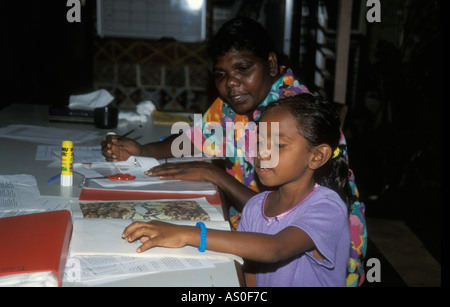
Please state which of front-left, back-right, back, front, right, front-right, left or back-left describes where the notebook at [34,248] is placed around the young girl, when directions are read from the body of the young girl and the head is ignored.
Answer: front

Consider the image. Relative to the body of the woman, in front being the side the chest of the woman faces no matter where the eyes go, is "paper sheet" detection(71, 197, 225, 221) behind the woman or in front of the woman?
in front

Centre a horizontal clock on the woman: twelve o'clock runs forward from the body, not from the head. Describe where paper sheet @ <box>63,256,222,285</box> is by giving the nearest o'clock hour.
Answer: The paper sheet is roughly at 11 o'clock from the woman.

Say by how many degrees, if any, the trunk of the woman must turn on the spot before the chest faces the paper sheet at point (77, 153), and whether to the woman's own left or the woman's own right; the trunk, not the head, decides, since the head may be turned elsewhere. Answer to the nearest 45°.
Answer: approximately 45° to the woman's own right

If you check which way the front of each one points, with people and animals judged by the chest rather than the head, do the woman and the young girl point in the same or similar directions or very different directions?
same or similar directions

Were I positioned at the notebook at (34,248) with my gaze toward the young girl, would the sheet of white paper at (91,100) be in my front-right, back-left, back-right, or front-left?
front-left

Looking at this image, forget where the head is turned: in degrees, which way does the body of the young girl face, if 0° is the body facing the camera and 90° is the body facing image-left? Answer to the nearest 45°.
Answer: approximately 45°

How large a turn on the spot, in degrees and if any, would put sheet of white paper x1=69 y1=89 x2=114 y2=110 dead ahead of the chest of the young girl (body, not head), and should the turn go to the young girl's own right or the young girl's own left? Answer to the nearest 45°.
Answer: approximately 90° to the young girl's own right

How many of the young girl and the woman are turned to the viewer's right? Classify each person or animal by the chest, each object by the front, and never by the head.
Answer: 0

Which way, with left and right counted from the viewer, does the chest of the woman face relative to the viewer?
facing the viewer and to the left of the viewer

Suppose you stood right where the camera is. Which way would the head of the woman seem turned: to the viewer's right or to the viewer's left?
to the viewer's left

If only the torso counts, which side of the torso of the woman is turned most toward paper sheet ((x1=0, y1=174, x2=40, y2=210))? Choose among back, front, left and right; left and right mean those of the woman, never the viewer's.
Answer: front

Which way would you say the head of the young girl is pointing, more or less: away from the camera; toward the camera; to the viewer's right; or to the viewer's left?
to the viewer's left
